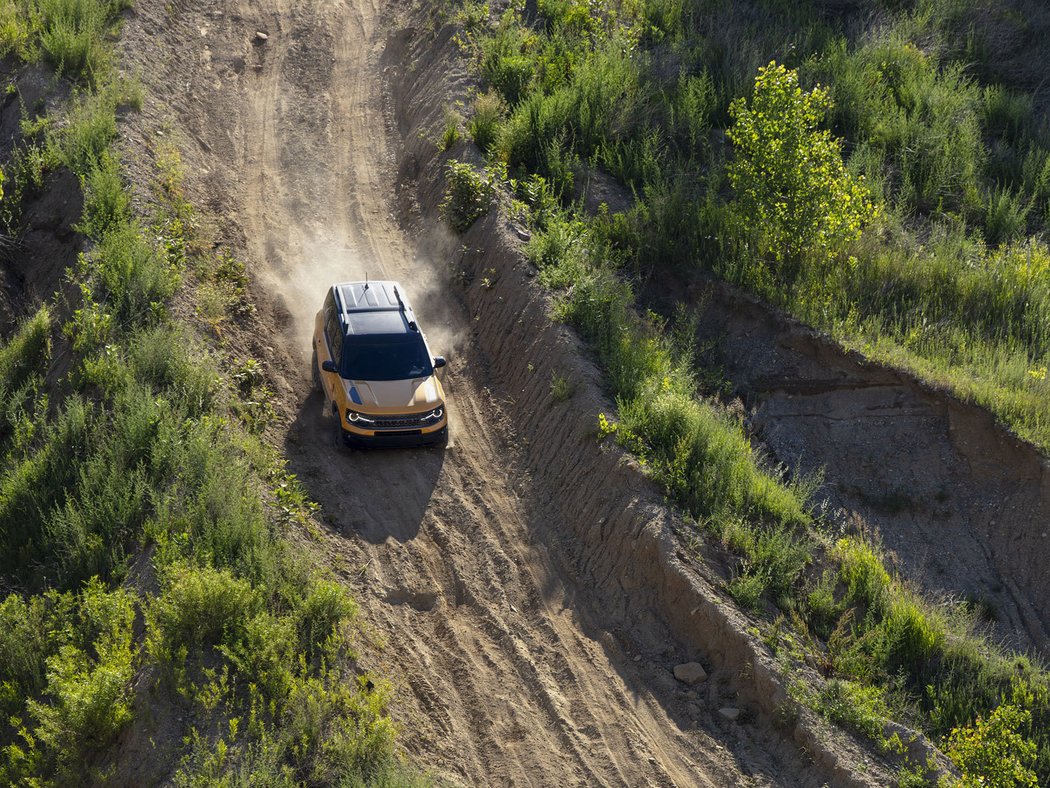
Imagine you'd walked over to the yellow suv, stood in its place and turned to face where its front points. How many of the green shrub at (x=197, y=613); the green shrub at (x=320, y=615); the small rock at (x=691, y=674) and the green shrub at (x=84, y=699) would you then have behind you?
0

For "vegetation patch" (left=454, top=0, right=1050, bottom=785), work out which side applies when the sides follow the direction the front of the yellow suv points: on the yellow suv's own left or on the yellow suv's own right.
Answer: on the yellow suv's own left

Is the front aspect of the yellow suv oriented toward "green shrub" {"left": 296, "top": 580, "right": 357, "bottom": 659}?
yes

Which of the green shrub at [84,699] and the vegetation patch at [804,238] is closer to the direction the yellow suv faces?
the green shrub

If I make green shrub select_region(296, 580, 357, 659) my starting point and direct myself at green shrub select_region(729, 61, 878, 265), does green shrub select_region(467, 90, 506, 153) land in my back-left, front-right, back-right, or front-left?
front-left

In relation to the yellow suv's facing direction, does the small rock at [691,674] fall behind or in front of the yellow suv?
in front

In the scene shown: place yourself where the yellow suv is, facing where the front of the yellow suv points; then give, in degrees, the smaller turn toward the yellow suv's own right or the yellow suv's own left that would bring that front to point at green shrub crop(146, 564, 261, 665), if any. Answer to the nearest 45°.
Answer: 0° — it already faces it

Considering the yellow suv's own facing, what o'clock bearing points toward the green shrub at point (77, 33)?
The green shrub is roughly at 5 o'clock from the yellow suv.

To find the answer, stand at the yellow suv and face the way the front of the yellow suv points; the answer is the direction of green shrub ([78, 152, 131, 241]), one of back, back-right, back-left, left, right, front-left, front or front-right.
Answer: back-right

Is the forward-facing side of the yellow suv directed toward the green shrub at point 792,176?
no

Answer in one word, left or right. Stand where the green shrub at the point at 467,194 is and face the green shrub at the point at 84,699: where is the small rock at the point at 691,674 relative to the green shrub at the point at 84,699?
left

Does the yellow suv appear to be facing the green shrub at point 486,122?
no

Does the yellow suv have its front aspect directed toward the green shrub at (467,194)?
no

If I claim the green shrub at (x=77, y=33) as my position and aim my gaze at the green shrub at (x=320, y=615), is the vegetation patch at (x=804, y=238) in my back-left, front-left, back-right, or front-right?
front-left

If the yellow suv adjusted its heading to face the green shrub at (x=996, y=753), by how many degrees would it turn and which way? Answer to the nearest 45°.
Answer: approximately 45° to its left

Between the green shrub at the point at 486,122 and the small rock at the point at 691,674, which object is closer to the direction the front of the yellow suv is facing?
the small rock

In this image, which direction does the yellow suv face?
toward the camera
